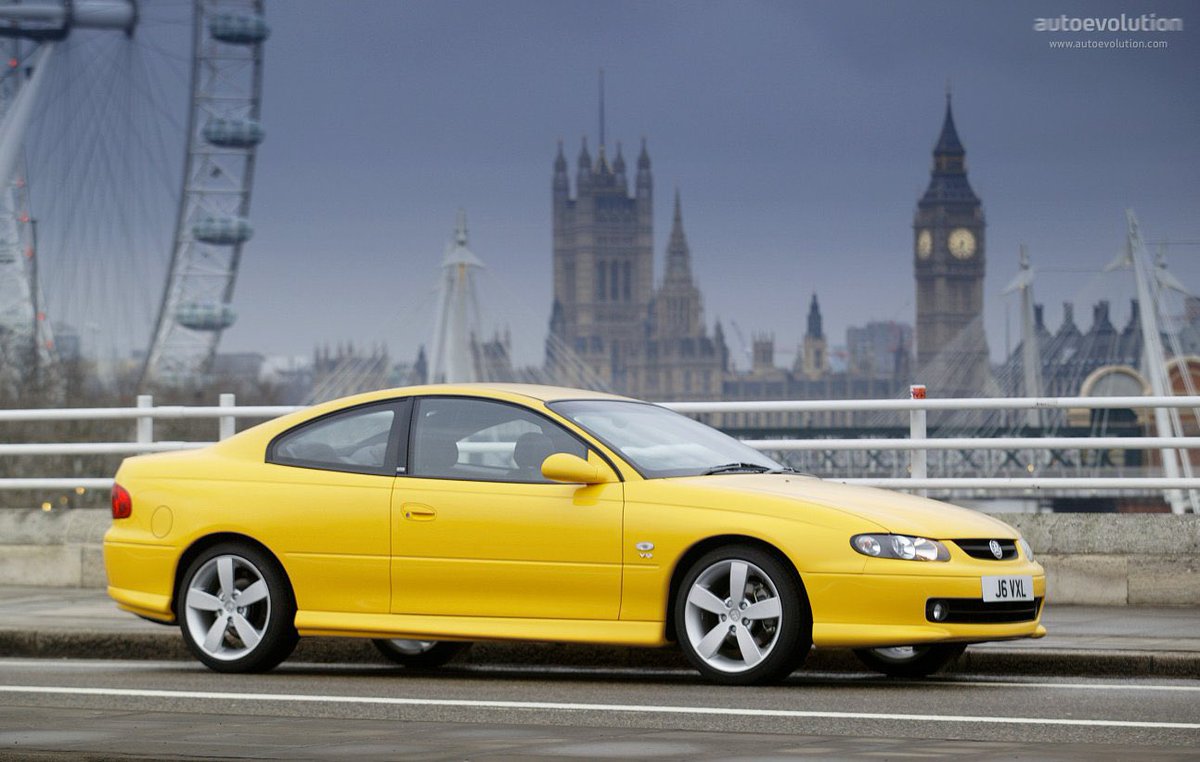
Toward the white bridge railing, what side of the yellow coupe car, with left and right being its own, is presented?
left

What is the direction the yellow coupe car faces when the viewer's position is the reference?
facing the viewer and to the right of the viewer
